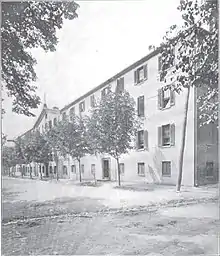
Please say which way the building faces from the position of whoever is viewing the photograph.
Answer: facing the viewer and to the left of the viewer
